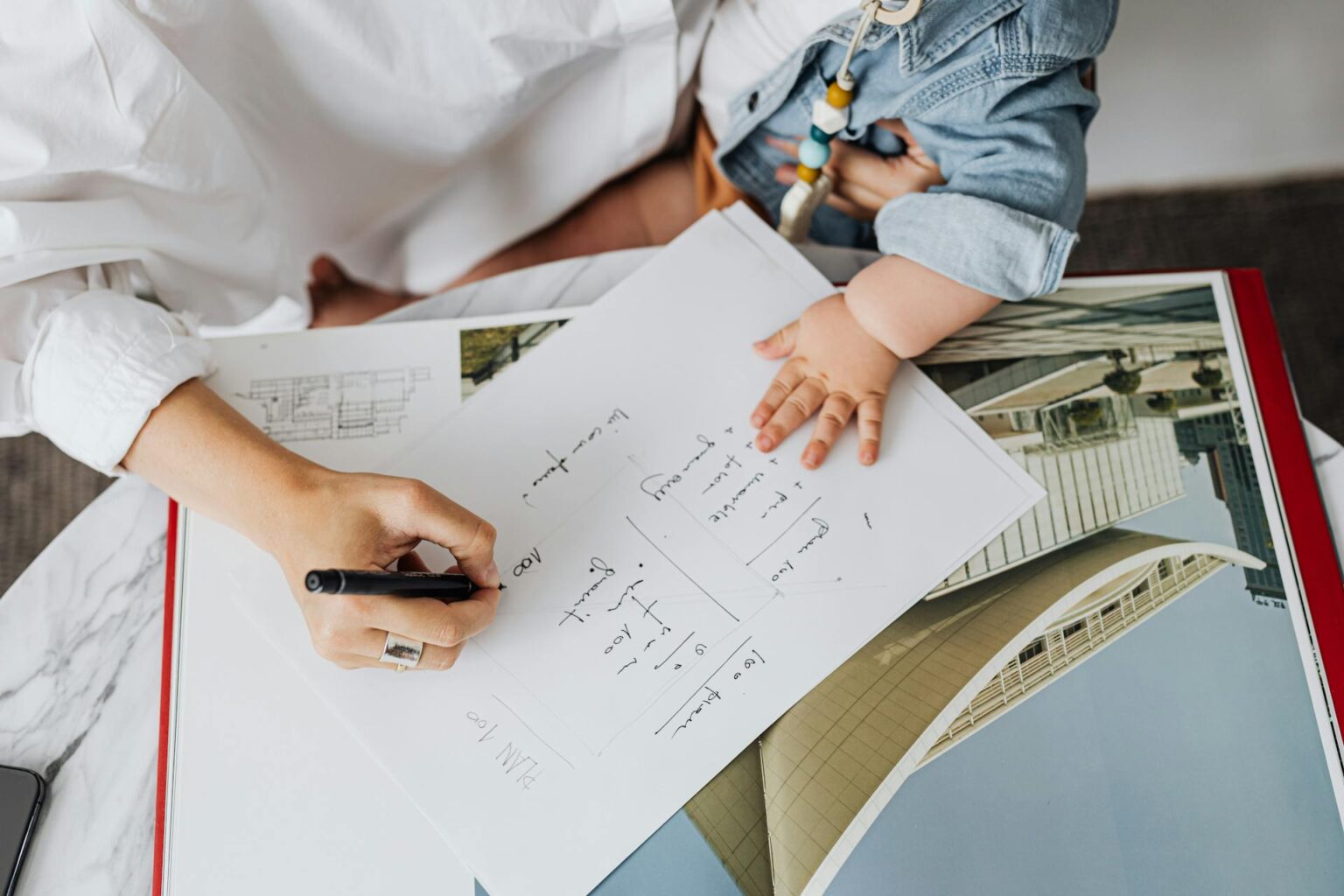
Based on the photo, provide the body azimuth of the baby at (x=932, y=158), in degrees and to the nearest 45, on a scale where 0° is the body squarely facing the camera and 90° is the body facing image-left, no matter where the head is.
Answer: approximately 45°
